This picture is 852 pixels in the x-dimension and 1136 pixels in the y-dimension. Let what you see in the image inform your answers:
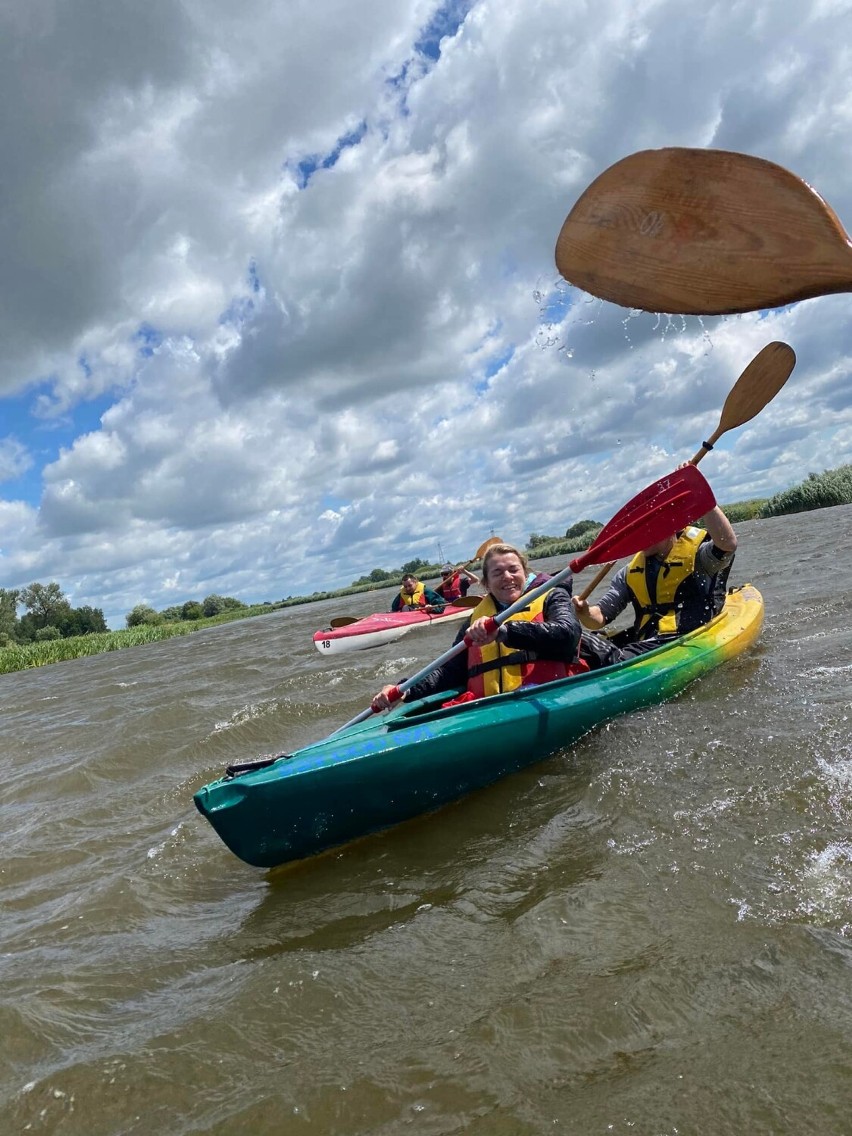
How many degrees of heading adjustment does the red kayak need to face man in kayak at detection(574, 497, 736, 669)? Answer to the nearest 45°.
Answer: approximately 45° to its left

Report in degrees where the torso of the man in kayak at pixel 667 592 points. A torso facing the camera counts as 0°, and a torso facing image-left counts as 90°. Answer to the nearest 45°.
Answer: approximately 45°

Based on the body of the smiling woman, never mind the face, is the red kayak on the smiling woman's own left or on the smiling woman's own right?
on the smiling woman's own right

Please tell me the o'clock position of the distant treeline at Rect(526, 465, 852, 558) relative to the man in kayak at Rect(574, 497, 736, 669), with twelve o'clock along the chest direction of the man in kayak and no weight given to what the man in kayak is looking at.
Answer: The distant treeline is roughly at 5 o'clock from the man in kayak.

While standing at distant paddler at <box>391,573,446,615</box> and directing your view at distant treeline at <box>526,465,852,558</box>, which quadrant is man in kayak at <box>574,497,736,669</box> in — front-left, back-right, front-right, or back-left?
back-right

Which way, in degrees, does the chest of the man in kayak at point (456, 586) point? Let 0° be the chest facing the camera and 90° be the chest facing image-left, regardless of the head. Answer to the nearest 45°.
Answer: approximately 45°

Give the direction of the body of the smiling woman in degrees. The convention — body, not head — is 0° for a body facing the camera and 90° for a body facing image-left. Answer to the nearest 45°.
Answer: approximately 45°

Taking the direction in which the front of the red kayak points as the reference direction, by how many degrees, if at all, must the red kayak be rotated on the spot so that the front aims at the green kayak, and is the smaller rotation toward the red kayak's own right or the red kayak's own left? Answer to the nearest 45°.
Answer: approximately 45° to the red kayak's own left

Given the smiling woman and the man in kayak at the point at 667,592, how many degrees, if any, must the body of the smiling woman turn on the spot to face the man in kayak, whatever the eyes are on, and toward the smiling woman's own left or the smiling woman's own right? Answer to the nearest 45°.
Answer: approximately 180°

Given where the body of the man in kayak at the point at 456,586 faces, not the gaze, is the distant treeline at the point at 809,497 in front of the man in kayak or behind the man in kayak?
behind

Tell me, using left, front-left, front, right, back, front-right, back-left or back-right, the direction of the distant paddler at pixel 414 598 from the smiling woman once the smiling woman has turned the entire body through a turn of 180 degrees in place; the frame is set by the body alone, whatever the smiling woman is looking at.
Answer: front-left
